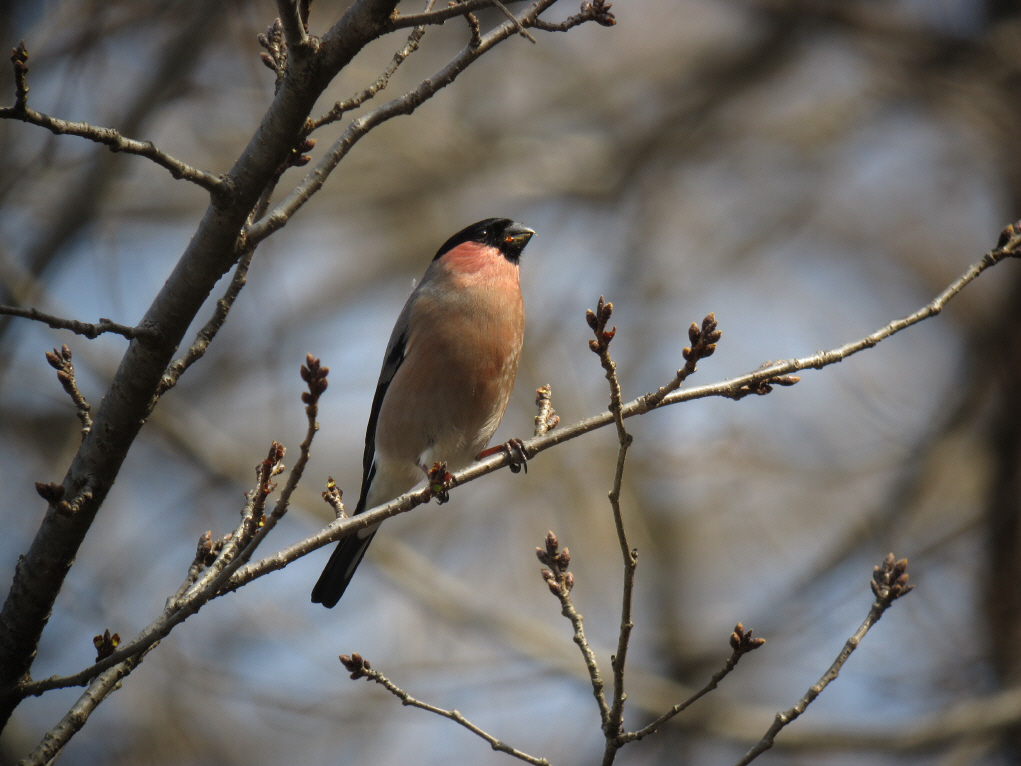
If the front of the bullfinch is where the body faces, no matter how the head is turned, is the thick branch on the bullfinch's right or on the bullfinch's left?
on the bullfinch's right

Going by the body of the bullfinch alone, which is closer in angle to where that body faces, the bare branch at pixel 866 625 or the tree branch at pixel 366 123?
the bare branch

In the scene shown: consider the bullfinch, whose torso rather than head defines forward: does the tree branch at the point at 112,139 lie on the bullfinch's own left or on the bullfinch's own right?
on the bullfinch's own right

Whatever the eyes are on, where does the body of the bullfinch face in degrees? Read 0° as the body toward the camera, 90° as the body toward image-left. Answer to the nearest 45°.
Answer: approximately 315°

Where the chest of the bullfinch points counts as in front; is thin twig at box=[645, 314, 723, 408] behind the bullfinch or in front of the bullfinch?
in front
